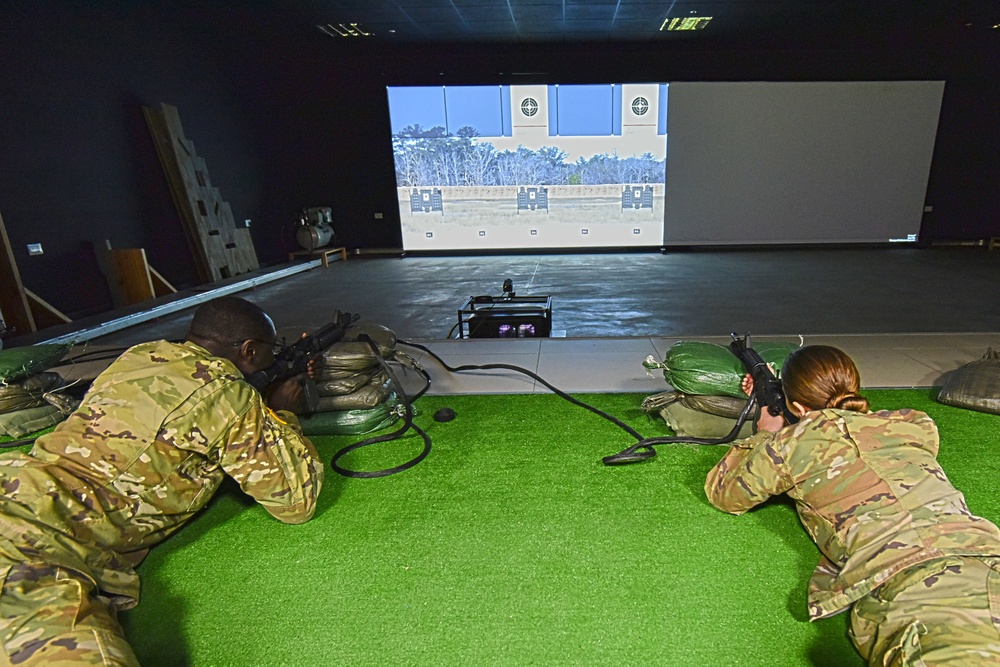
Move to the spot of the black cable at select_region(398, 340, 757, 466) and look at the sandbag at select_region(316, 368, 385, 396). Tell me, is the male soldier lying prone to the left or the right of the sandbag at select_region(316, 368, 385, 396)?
left

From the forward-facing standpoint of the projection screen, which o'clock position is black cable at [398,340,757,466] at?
The black cable is roughly at 12 o'clock from the projection screen.

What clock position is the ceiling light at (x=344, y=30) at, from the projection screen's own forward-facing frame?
The ceiling light is roughly at 2 o'clock from the projection screen.

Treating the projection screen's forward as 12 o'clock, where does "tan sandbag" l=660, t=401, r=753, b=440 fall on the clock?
The tan sandbag is roughly at 12 o'clock from the projection screen.

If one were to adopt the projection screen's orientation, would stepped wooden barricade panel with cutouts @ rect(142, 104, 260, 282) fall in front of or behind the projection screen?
in front

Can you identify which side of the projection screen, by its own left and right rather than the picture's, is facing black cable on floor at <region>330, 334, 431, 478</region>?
front

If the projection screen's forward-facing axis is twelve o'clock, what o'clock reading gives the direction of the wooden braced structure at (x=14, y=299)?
The wooden braced structure is roughly at 1 o'clock from the projection screen.

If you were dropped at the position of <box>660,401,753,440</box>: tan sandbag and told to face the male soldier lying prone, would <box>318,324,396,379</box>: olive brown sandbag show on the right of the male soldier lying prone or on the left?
right

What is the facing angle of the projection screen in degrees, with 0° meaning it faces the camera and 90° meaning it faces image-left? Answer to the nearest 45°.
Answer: approximately 0°

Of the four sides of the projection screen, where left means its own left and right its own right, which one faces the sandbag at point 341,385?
front

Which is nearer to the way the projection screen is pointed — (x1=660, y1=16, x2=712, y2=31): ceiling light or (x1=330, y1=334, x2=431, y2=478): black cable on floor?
the black cable on floor

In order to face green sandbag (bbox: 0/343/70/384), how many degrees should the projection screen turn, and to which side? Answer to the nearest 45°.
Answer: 0° — it already faces it

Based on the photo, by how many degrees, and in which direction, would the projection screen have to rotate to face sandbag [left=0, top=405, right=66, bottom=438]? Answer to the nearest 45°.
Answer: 0° — it already faces it

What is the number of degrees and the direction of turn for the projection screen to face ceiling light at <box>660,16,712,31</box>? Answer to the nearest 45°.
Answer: approximately 45° to its right

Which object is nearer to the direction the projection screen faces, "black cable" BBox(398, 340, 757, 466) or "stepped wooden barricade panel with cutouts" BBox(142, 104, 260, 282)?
the black cable
